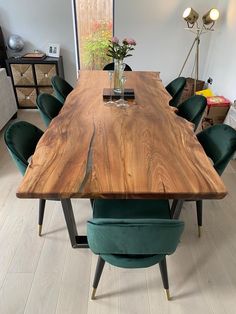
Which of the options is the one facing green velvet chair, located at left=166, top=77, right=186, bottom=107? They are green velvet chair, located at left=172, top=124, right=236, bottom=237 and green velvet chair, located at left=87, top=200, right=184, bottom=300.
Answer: green velvet chair, located at left=87, top=200, right=184, bottom=300

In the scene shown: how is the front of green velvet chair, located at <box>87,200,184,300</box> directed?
away from the camera

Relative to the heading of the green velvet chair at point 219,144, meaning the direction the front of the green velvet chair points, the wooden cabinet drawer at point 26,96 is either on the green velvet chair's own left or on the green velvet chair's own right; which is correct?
on the green velvet chair's own right

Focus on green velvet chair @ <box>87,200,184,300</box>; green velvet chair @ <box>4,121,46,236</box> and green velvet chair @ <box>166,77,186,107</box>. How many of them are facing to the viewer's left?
1

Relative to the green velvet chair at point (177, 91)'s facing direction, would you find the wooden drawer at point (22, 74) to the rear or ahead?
ahead

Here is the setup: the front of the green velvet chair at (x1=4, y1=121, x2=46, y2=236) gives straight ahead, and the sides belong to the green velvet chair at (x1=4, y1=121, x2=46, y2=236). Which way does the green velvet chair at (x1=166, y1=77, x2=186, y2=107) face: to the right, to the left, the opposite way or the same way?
the opposite way

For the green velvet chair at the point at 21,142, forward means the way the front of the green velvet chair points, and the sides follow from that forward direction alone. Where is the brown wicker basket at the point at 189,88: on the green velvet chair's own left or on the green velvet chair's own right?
on the green velvet chair's own left

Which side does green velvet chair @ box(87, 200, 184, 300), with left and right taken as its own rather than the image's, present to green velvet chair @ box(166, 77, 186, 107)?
front

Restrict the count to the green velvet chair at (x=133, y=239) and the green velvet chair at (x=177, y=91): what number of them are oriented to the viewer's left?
1

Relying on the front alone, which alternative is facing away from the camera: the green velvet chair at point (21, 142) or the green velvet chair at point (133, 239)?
the green velvet chair at point (133, 239)

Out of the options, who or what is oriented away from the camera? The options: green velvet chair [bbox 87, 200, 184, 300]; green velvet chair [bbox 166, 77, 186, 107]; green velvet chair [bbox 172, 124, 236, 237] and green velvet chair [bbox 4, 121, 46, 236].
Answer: green velvet chair [bbox 87, 200, 184, 300]

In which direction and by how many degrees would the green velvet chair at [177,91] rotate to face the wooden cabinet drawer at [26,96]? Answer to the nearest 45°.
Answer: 0° — it already faces it

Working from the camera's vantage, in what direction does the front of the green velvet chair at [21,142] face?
facing the viewer and to the right of the viewer

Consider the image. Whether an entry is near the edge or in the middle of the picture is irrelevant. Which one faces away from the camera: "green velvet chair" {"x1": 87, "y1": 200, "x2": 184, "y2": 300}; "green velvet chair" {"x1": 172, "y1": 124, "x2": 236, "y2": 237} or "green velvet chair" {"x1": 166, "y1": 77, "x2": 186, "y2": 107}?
"green velvet chair" {"x1": 87, "y1": 200, "x2": 184, "y2": 300}

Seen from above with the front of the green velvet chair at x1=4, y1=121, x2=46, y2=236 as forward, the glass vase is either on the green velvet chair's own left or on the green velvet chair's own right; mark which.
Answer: on the green velvet chair's own left

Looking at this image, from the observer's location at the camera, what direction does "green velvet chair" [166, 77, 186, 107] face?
facing to the left of the viewer

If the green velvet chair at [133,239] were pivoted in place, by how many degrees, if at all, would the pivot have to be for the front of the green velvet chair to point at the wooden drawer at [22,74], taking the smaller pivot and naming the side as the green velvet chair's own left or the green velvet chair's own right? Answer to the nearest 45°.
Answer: approximately 45° to the green velvet chair's own left

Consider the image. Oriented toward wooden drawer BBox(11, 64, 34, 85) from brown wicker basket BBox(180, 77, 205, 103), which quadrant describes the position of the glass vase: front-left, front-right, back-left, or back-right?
front-left

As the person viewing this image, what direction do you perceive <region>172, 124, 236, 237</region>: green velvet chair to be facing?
facing the viewer and to the left of the viewer
